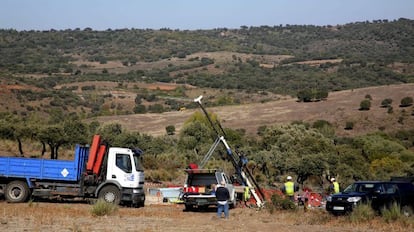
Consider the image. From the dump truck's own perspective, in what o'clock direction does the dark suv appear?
The dark suv is roughly at 1 o'clock from the dump truck.

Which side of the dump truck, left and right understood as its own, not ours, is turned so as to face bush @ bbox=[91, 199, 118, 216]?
right

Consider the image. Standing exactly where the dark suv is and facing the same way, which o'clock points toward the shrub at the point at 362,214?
The shrub is roughly at 11 o'clock from the dark suv.

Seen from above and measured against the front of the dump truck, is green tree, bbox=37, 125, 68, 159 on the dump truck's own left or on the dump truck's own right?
on the dump truck's own left

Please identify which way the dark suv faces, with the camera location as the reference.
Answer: facing the viewer and to the left of the viewer

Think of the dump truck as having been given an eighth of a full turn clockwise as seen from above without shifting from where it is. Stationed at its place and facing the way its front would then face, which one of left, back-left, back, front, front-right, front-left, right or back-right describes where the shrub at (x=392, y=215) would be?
front

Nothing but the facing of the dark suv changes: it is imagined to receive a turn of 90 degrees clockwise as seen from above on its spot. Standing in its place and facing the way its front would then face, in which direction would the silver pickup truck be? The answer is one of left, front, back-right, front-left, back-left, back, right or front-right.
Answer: front-left

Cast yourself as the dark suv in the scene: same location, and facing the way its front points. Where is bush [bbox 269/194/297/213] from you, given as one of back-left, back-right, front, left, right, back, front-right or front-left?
front-right

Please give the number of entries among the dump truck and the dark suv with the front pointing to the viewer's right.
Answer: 1

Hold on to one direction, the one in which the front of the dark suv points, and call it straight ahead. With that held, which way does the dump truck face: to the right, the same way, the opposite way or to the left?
the opposite way

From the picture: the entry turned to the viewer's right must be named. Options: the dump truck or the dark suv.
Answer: the dump truck

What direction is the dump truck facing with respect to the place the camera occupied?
facing to the right of the viewer

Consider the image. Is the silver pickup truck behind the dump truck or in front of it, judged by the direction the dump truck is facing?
in front
